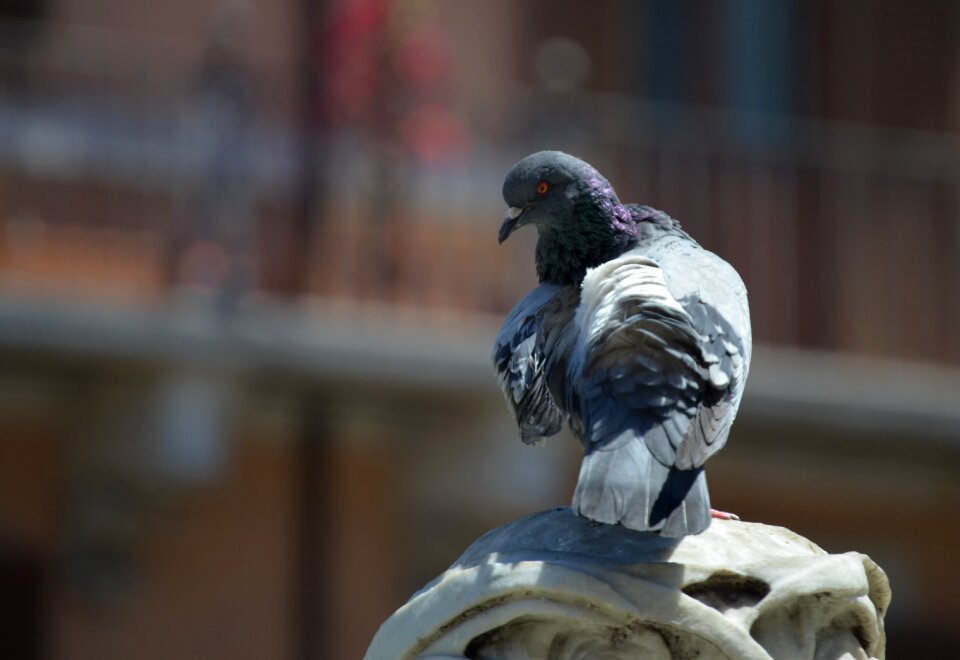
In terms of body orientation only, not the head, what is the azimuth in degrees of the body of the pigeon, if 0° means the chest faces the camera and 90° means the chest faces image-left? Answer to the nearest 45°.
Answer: approximately 180°

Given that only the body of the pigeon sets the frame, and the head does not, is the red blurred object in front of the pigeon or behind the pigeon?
in front
